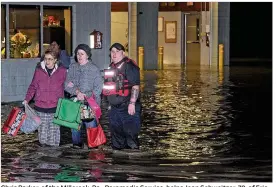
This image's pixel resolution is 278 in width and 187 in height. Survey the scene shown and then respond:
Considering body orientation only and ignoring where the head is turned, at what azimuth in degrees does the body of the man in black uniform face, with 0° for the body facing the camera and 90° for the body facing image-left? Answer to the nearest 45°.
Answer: approximately 45°

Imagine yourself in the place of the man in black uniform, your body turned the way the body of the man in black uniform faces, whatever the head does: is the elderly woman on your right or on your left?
on your right

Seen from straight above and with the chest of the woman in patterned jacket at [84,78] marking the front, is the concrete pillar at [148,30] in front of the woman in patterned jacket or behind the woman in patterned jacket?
behind

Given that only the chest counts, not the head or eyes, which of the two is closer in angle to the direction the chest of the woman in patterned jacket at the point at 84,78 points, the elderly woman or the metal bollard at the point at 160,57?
the elderly woman

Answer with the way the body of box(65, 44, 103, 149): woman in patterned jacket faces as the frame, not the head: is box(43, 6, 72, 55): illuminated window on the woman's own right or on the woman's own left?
on the woman's own right

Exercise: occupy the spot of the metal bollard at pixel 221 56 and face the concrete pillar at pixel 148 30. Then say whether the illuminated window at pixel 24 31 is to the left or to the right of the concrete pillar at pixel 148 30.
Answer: left

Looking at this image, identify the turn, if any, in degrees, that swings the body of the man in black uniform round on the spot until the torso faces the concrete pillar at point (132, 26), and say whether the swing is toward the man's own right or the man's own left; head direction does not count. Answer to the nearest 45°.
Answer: approximately 135° to the man's own right
